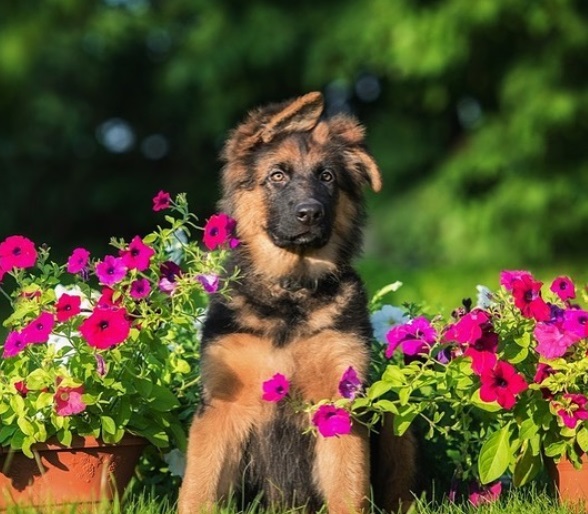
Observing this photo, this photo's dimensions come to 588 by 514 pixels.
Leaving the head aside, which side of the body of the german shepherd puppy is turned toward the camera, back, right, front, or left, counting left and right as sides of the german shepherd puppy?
front

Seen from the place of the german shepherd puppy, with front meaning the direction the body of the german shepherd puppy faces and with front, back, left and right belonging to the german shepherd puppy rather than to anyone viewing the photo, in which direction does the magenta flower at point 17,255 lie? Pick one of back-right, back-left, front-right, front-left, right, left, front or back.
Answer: right

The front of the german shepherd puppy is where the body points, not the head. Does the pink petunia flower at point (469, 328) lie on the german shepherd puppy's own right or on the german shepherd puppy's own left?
on the german shepherd puppy's own left

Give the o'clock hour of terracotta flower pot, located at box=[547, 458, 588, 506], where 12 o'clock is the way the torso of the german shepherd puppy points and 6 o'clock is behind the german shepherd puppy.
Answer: The terracotta flower pot is roughly at 9 o'clock from the german shepherd puppy.

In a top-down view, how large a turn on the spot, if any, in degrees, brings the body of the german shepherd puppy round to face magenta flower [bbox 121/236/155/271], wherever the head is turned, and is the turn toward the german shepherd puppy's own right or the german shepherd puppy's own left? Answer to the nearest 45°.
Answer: approximately 90° to the german shepherd puppy's own right

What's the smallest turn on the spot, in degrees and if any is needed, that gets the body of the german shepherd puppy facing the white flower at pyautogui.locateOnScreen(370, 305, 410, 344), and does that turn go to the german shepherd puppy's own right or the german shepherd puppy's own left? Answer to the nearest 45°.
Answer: approximately 135° to the german shepherd puppy's own left

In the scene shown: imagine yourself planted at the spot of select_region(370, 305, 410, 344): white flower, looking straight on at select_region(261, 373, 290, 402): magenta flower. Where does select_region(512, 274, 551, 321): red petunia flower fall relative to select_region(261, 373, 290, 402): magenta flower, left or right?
left

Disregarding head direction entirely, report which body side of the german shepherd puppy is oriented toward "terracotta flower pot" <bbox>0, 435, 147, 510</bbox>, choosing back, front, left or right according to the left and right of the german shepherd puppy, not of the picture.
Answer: right

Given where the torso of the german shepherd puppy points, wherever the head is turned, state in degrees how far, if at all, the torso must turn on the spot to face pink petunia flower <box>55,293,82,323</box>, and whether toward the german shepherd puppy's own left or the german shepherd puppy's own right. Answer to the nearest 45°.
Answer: approximately 90° to the german shepherd puppy's own right

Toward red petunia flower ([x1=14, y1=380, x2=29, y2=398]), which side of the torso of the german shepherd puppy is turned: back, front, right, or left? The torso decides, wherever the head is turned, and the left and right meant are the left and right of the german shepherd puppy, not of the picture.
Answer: right

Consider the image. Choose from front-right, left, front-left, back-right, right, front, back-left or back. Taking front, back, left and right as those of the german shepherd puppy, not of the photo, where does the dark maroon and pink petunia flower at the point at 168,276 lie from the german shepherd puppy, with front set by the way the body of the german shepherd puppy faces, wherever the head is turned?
right
